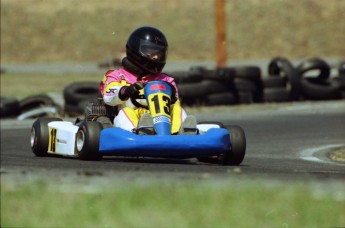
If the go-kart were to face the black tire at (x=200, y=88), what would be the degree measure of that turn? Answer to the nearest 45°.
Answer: approximately 135° to its left

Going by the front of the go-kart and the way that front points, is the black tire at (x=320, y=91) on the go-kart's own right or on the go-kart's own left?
on the go-kart's own left

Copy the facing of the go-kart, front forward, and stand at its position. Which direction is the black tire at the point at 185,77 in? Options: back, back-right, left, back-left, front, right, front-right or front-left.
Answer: back-left

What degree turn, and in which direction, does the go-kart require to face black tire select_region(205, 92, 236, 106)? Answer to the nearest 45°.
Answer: approximately 135° to its left

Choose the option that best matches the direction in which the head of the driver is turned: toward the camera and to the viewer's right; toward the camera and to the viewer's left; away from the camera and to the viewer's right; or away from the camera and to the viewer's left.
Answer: toward the camera and to the viewer's right

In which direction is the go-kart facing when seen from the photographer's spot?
facing the viewer and to the right of the viewer

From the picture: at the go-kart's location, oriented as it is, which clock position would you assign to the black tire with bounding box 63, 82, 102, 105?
The black tire is roughly at 7 o'clock from the go-kart.
